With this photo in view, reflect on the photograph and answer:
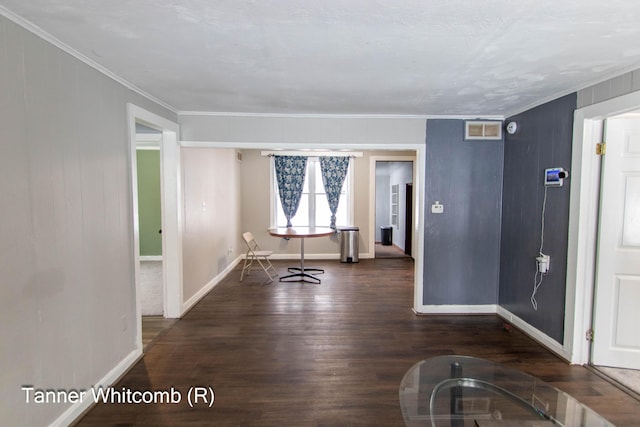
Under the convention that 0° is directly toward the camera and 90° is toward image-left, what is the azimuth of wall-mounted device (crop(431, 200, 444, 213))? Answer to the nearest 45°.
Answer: approximately 0°

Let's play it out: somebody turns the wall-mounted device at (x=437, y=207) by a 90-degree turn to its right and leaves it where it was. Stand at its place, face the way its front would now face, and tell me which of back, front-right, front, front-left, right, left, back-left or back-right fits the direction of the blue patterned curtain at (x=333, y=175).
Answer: front-right

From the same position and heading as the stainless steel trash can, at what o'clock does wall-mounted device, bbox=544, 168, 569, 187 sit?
The wall-mounted device is roughly at 11 o'clock from the stainless steel trash can.

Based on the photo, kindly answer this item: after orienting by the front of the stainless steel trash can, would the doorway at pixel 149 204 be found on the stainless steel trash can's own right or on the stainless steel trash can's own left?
on the stainless steel trash can's own right

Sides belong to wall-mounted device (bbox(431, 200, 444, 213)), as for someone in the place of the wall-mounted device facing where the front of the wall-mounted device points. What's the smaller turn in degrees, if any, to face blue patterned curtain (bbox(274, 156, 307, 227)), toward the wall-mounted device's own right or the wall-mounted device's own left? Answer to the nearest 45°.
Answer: approximately 135° to the wall-mounted device's own right

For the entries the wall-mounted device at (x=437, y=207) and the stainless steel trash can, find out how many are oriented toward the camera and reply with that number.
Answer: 2

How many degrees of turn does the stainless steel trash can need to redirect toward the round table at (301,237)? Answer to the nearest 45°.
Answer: approximately 45° to its right

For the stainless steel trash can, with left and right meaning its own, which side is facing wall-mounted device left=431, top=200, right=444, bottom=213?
front

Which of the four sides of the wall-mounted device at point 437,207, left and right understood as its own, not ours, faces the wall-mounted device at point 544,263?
left
